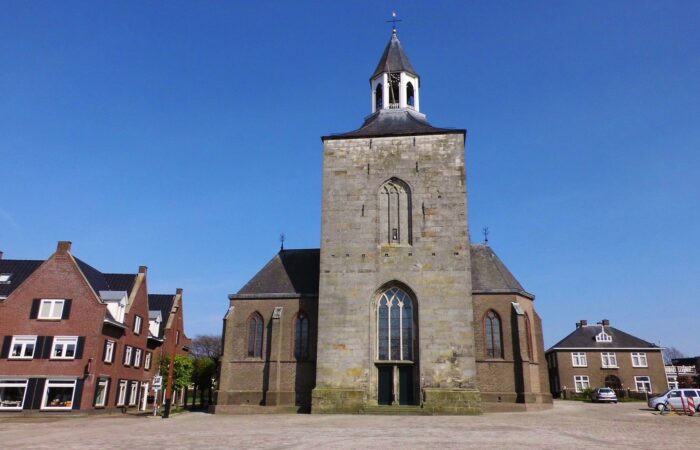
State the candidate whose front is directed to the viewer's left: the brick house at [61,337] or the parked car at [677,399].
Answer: the parked car

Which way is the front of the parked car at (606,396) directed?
away from the camera

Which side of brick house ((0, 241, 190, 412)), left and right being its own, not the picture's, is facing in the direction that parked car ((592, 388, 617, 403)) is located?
left

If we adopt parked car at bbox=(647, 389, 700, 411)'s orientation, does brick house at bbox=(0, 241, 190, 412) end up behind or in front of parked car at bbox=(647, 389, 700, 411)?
in front

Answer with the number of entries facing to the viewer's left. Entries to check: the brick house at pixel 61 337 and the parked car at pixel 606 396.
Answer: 0

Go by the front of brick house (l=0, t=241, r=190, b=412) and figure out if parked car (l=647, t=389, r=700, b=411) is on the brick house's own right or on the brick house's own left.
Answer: on the brick house's own left

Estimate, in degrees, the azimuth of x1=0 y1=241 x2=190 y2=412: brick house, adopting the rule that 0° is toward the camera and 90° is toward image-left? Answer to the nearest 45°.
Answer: approximately 0°

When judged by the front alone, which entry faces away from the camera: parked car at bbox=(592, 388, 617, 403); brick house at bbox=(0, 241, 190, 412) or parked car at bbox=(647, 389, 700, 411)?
parked car at bbox=(592, 388, 617, 403)

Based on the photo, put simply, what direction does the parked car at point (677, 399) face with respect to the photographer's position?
facing to the left of the viewer
